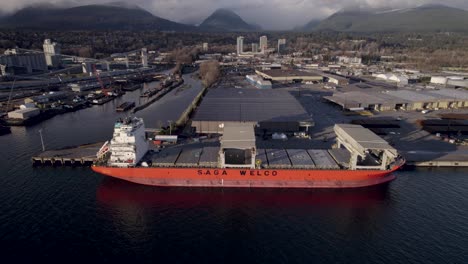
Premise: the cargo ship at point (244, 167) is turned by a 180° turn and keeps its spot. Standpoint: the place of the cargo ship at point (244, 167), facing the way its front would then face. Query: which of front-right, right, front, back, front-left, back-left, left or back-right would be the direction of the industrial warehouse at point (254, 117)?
right

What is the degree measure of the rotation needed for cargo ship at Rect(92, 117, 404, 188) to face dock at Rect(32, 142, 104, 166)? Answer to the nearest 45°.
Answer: approximately 180°

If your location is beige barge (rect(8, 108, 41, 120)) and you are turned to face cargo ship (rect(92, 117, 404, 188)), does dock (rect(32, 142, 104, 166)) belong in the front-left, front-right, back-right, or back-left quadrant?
front-right

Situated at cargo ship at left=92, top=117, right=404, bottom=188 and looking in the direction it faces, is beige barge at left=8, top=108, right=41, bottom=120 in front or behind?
behind

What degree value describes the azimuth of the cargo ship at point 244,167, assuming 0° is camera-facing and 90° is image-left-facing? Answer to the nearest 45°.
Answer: approximately 270°

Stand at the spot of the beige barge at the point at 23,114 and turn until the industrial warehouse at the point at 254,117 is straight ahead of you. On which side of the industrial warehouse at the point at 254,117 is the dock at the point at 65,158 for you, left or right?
right
